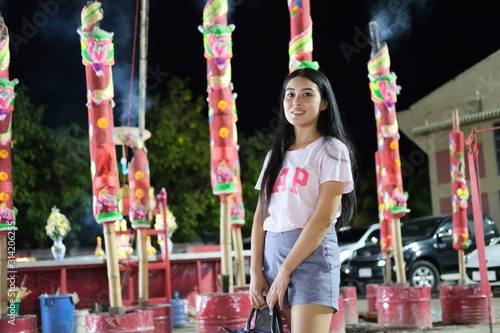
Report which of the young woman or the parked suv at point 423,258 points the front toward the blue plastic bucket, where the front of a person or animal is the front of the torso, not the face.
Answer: the parked suv

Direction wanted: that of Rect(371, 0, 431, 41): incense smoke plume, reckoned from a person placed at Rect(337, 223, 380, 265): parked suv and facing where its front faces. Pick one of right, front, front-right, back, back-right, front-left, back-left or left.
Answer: front-left

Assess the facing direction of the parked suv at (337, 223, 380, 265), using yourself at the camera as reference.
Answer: facing the viewer and to the left of the viewer

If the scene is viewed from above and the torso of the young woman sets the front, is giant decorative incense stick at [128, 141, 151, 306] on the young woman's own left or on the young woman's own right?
on the young woman's own right

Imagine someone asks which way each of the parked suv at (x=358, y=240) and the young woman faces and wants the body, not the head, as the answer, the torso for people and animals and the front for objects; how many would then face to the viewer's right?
0

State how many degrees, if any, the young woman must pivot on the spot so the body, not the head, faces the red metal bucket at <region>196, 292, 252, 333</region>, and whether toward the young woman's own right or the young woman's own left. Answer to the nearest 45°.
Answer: approximately 135° to the young woman's own right

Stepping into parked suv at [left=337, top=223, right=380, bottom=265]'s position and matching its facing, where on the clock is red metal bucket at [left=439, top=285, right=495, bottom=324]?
The red metal bucket is roughly at 10 o'clock from the parked suv.

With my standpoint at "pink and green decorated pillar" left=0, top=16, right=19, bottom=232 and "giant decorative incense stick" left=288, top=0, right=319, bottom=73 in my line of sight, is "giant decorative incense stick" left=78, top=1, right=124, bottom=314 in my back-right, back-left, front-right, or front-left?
front-right

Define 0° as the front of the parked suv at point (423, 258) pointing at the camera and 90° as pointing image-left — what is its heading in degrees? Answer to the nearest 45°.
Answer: approximately 45°

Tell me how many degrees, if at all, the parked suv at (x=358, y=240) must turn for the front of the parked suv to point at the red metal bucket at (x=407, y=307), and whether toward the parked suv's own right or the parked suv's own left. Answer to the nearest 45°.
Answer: approximately 45° to the parked suv's own left
